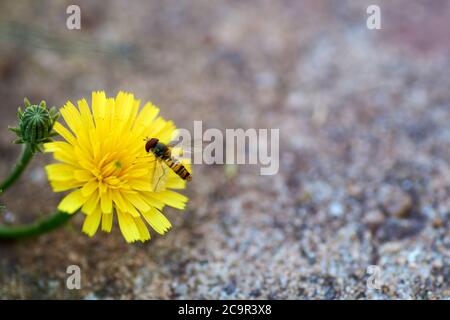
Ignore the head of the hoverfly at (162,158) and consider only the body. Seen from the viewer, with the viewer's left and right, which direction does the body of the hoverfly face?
facing away from the viewer and to the left of the viewer

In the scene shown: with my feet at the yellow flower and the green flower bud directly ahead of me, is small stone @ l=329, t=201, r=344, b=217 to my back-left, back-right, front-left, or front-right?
back-right

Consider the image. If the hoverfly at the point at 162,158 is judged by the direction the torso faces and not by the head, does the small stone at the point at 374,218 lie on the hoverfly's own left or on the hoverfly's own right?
on the hoverfly's own right

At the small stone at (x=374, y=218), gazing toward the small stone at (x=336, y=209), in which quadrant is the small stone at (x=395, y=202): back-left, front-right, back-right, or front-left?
back-right

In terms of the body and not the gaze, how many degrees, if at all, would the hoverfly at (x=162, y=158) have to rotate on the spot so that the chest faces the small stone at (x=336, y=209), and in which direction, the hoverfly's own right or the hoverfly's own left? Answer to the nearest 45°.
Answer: approximately 90° to the hoverfly's own right
